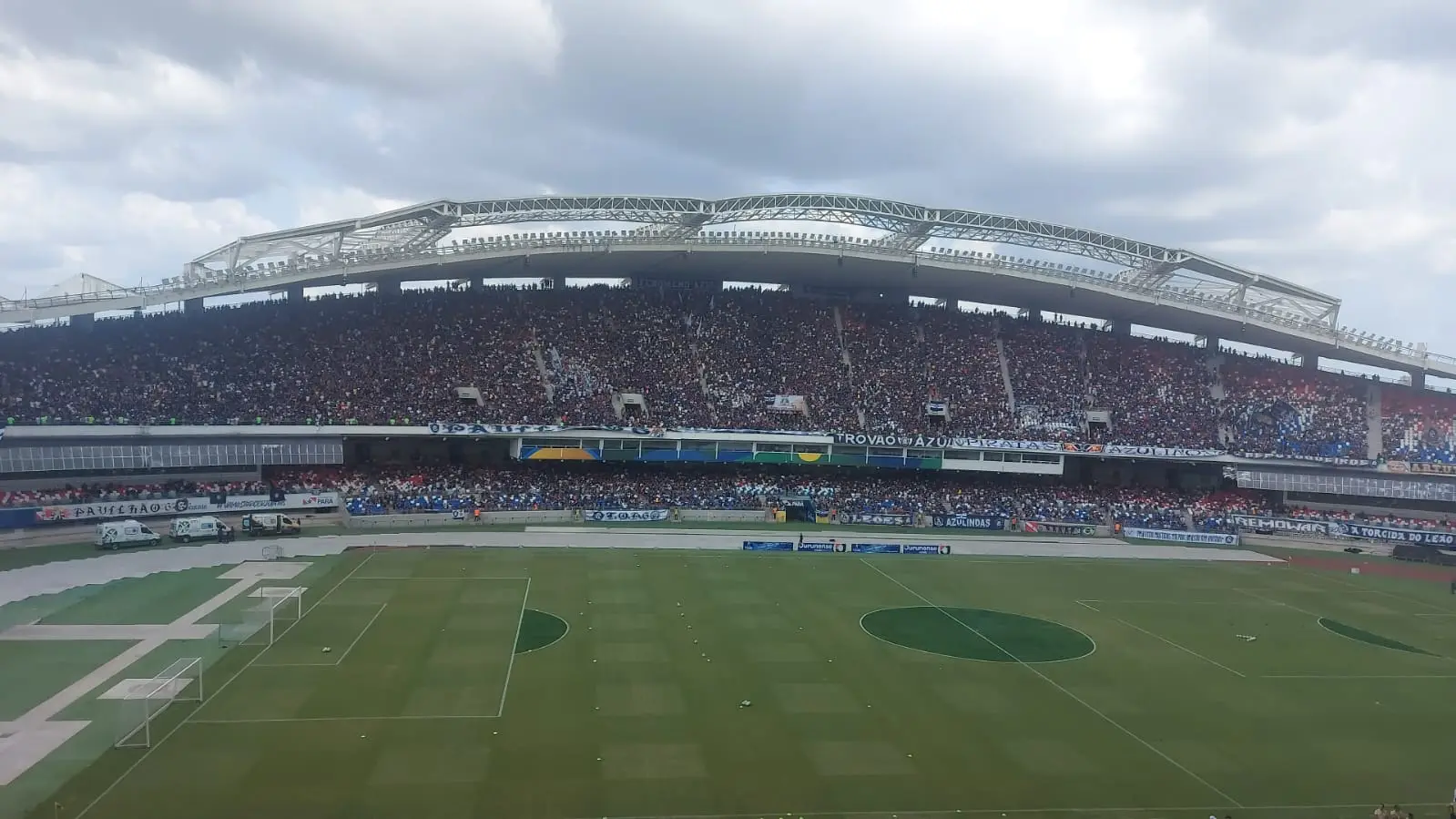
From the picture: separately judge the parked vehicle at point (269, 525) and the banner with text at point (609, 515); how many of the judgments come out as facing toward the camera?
1

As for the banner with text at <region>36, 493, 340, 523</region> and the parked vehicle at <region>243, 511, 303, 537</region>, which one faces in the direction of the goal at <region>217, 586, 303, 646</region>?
the banner with text

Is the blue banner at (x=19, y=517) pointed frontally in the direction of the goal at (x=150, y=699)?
yes

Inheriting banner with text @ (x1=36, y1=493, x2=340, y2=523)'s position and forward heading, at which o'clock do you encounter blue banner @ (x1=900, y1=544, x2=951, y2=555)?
The blue banner is roughly at 10 o'clock from the banner with text.

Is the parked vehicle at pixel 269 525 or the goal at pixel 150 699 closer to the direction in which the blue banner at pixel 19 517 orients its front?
the goal

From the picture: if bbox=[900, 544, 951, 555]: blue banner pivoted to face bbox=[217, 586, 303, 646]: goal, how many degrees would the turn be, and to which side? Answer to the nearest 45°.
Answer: approximately 45° to its right

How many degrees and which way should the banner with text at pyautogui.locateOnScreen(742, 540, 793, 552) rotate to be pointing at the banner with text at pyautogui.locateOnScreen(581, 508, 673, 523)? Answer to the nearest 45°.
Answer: approximately 135° to its right

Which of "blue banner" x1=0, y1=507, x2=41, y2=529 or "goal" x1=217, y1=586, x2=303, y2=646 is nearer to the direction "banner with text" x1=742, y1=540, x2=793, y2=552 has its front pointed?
the goal

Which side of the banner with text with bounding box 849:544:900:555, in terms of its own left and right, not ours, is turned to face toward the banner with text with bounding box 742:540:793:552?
right

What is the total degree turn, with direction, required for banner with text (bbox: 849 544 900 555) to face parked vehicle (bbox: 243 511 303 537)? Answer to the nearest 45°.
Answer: approximately 90° to its right

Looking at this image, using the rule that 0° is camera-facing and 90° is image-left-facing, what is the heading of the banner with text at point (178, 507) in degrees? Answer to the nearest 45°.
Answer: approximately 0°
